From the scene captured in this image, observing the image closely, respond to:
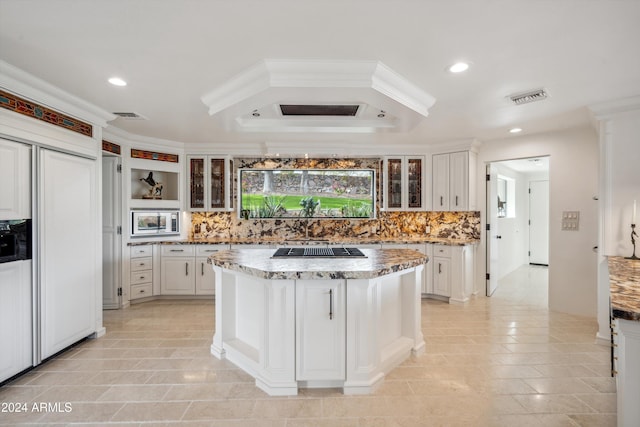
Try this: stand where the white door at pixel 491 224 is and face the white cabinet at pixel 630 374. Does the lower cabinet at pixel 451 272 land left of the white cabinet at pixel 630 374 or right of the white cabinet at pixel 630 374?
right

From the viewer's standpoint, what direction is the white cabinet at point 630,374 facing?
to the viewer's left

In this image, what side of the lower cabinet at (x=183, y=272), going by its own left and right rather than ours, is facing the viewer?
front

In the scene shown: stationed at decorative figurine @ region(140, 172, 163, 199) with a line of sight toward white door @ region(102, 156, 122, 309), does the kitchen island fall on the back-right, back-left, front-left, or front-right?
front-left

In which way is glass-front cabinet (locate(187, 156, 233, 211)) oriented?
toward the camera

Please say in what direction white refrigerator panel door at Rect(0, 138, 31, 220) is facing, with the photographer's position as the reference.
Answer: facing the viewer and to the right of the viewer

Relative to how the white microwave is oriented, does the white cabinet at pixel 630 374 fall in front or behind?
in front

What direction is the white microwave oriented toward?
toward the camera

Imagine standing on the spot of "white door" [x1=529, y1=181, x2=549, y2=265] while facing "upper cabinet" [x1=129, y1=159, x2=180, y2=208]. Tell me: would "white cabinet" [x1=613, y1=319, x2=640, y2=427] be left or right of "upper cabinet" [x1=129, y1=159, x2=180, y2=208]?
left

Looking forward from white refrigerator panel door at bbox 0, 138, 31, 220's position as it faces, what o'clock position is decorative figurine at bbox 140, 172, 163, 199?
The decorative figurine is roughly at 9 o'clock from the white refrigerator panel door.
